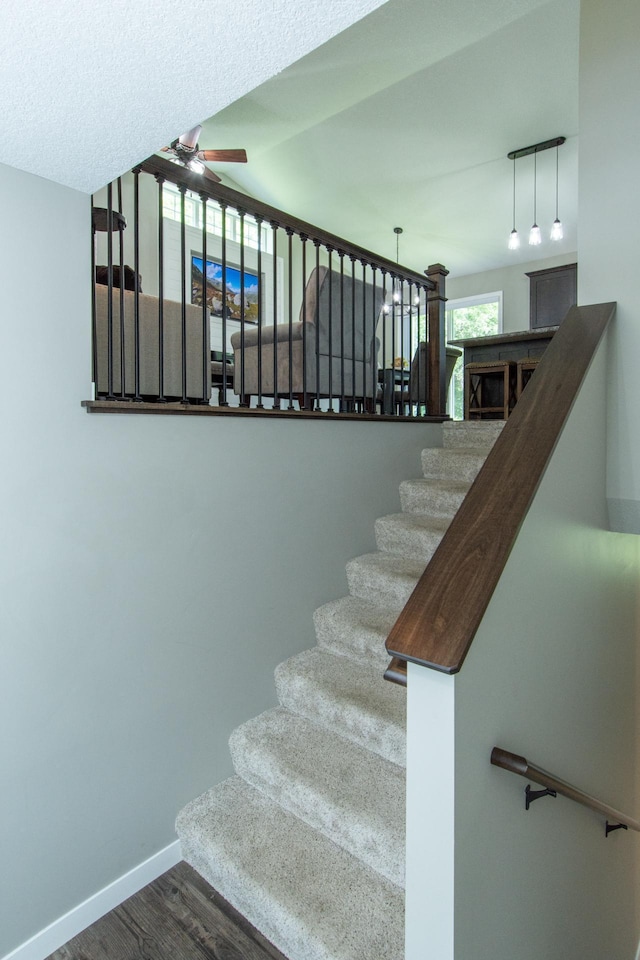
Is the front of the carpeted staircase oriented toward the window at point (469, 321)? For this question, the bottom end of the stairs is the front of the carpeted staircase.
no

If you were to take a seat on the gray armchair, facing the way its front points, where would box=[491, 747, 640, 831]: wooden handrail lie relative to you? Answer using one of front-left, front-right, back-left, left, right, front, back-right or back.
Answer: back-left

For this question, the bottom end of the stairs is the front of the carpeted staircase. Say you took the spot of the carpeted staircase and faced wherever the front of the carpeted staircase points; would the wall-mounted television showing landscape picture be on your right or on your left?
on your right

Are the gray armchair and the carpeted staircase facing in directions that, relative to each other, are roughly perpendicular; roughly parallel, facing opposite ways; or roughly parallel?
roughly perpendicular

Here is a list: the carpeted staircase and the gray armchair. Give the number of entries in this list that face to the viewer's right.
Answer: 0

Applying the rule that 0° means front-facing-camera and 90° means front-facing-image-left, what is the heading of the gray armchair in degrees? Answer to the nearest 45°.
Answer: approximately 135°

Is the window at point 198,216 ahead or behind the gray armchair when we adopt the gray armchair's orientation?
ahead

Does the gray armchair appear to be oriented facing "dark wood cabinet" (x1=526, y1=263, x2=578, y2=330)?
no
